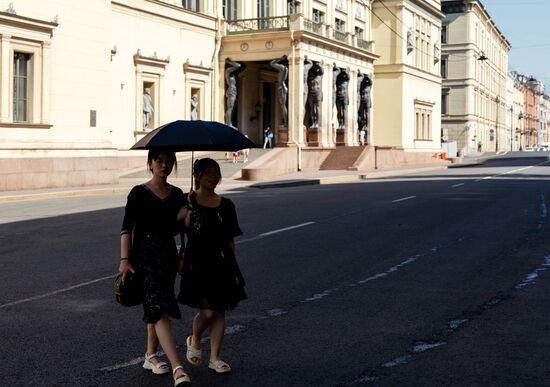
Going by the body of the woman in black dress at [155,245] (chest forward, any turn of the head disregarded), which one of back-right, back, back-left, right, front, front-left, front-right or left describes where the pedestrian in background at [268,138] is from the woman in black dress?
back-left

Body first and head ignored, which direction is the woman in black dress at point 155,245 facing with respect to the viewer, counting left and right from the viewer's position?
facing the viewer and to the right of the viewer

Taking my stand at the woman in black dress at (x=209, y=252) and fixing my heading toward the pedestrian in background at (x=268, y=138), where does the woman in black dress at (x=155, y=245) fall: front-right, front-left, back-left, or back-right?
back-left

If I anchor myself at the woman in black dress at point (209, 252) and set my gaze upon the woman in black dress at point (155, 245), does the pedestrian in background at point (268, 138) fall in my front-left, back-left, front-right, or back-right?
back-right
